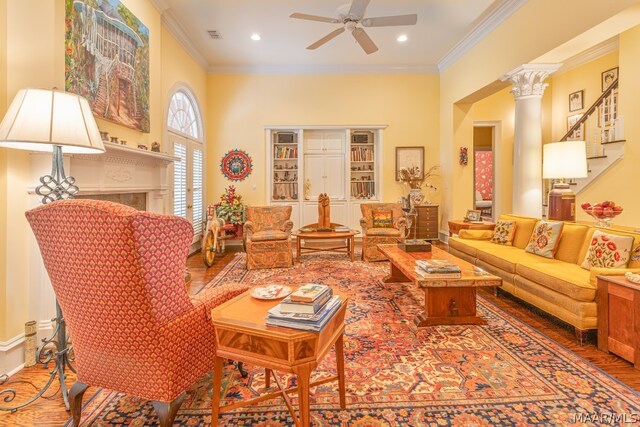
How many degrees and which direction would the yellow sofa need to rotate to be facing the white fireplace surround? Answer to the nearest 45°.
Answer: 0° — it already faces it

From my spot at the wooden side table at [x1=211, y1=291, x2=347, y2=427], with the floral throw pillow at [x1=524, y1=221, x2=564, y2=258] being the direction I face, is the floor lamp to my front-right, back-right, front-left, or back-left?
back-left

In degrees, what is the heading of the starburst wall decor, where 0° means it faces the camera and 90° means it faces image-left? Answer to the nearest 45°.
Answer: approximately 0°

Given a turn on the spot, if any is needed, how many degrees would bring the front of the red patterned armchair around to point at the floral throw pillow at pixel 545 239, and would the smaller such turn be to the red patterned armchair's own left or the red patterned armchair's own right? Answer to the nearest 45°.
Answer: approximately 45° to the red patterned armchair's own right

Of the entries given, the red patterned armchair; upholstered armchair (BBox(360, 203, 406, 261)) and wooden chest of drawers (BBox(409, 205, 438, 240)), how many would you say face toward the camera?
2

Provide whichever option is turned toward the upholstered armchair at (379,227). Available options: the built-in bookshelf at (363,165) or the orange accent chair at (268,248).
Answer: the built-in bookshelf

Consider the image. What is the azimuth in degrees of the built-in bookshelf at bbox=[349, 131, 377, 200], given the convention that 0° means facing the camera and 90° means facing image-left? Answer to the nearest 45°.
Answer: approximately 0°

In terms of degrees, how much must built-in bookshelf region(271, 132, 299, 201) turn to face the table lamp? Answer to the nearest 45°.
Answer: approximately 45° to its left

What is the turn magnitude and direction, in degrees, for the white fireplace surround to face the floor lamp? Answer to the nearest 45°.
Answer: approximately 45° to its right

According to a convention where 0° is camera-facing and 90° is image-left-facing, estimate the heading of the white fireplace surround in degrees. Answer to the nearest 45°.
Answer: approximately 315°

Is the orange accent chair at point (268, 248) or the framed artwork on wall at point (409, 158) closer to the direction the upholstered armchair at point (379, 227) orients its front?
the orange accent chair
